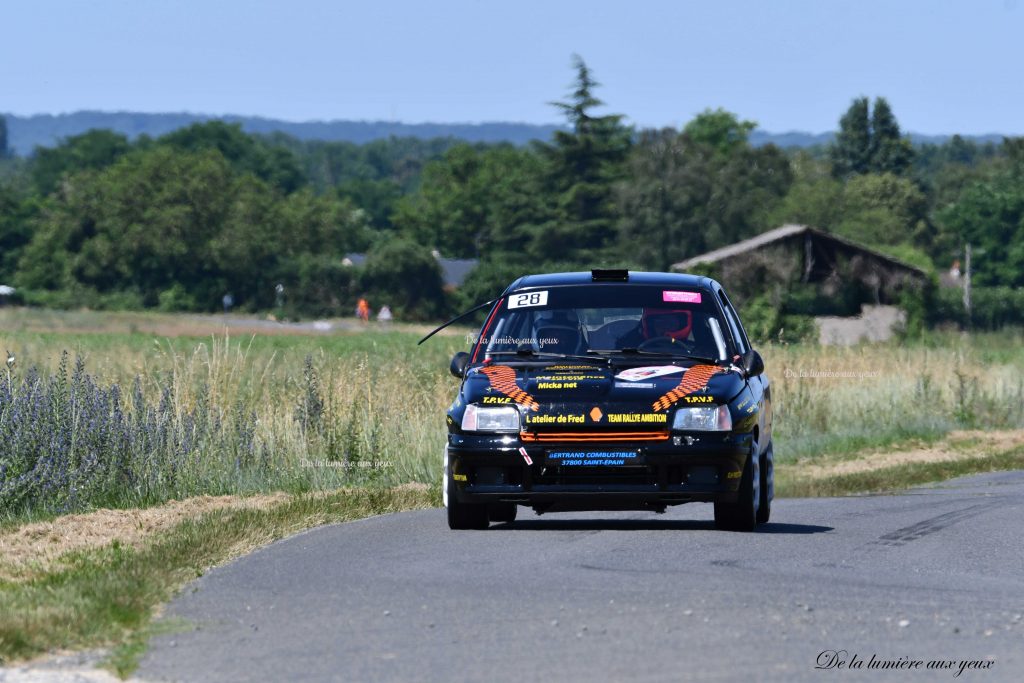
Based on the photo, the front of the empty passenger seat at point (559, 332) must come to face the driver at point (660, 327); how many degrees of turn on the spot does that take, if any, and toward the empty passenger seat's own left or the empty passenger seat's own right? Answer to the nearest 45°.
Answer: approximately 90° to the empty passenger seat's own left

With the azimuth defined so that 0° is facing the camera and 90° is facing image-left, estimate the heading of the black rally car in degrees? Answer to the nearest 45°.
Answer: approximately 0°

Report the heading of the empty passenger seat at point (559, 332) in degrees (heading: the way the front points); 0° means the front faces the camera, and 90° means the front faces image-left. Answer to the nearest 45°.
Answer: approximately 0°
